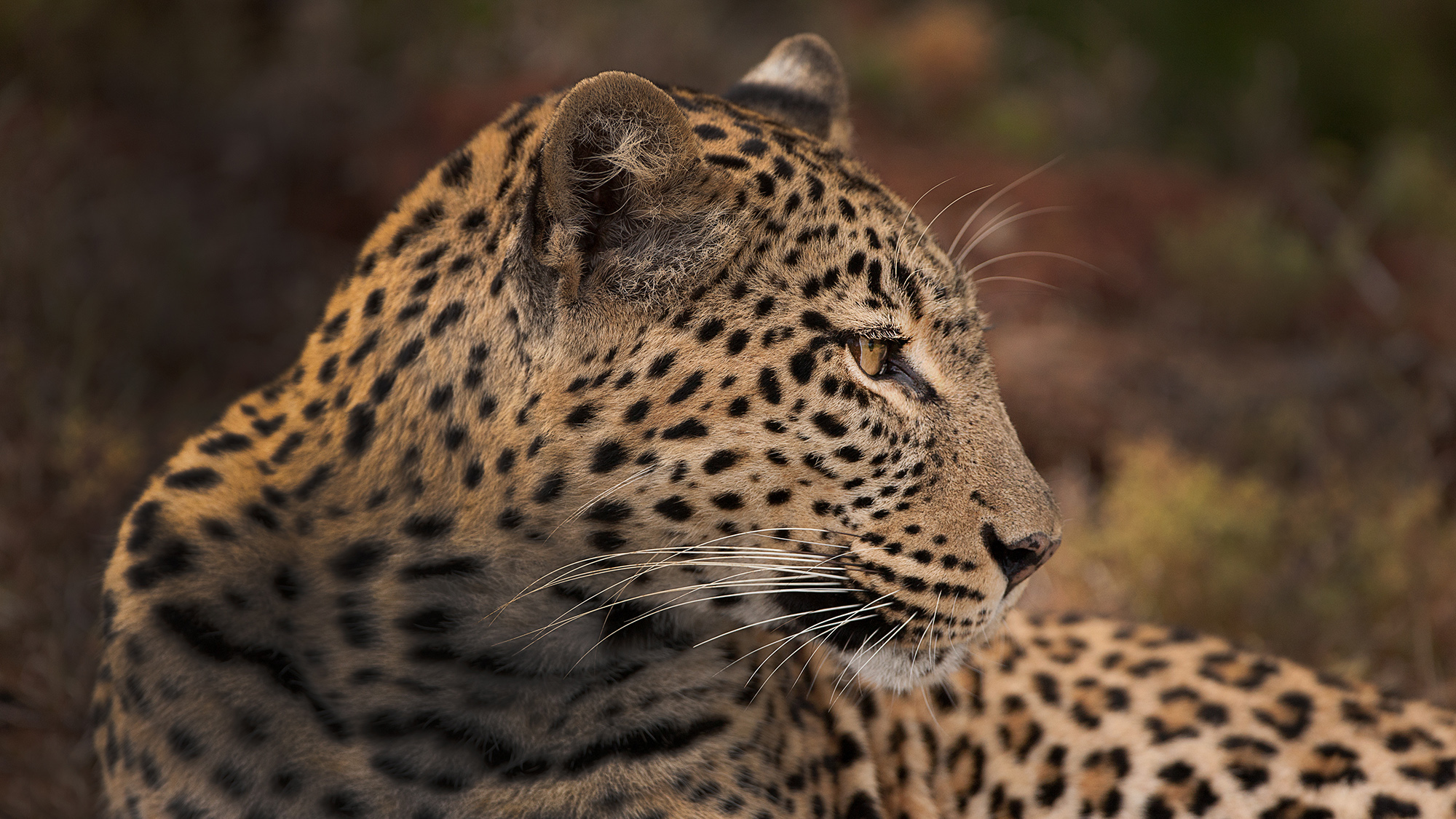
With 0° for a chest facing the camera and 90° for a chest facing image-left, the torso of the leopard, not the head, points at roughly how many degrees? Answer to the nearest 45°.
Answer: approximately 45°
